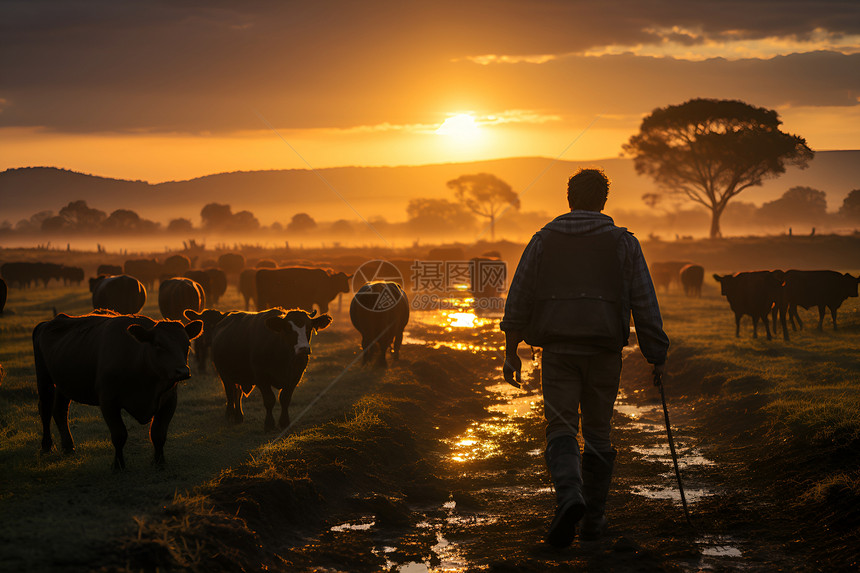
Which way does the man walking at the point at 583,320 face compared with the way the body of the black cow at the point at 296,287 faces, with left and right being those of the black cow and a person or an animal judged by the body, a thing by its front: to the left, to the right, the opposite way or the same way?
to the left

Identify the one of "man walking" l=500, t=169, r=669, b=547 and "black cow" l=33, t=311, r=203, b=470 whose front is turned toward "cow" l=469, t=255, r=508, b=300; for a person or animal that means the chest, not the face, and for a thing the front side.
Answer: the man walking

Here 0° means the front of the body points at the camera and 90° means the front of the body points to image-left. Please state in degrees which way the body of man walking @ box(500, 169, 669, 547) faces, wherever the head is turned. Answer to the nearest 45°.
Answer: approximately 180°

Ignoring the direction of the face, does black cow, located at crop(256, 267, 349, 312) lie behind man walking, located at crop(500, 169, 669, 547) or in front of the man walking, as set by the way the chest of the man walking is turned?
in front

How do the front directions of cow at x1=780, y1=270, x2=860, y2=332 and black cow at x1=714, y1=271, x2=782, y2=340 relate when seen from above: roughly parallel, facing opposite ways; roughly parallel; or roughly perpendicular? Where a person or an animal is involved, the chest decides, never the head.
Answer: roughly parallel, facing opposite ways

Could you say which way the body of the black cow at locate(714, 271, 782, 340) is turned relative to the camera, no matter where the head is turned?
to the viewer's left

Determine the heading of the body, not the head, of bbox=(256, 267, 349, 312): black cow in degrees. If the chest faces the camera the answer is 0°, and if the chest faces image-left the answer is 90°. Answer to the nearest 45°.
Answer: approximately 270°

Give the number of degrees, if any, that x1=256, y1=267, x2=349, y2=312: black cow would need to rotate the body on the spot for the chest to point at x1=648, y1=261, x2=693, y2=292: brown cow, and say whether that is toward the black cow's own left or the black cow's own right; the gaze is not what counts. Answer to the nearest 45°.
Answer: approximately 45° to the black cow's own left

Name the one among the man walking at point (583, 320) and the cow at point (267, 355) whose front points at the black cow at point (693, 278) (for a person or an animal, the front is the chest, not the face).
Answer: the man walking

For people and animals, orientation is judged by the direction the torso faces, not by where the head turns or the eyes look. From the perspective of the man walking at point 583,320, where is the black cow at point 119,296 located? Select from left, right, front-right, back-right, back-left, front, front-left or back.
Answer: front-left

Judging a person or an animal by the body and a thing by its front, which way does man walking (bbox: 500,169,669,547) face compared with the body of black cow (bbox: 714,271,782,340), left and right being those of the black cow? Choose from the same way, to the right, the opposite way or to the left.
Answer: to the right

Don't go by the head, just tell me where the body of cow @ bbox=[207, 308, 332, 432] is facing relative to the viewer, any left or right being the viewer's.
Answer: facing the viewer and to the right of the viewer

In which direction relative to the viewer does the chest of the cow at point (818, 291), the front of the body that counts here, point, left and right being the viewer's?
facing to the right of the viewer
